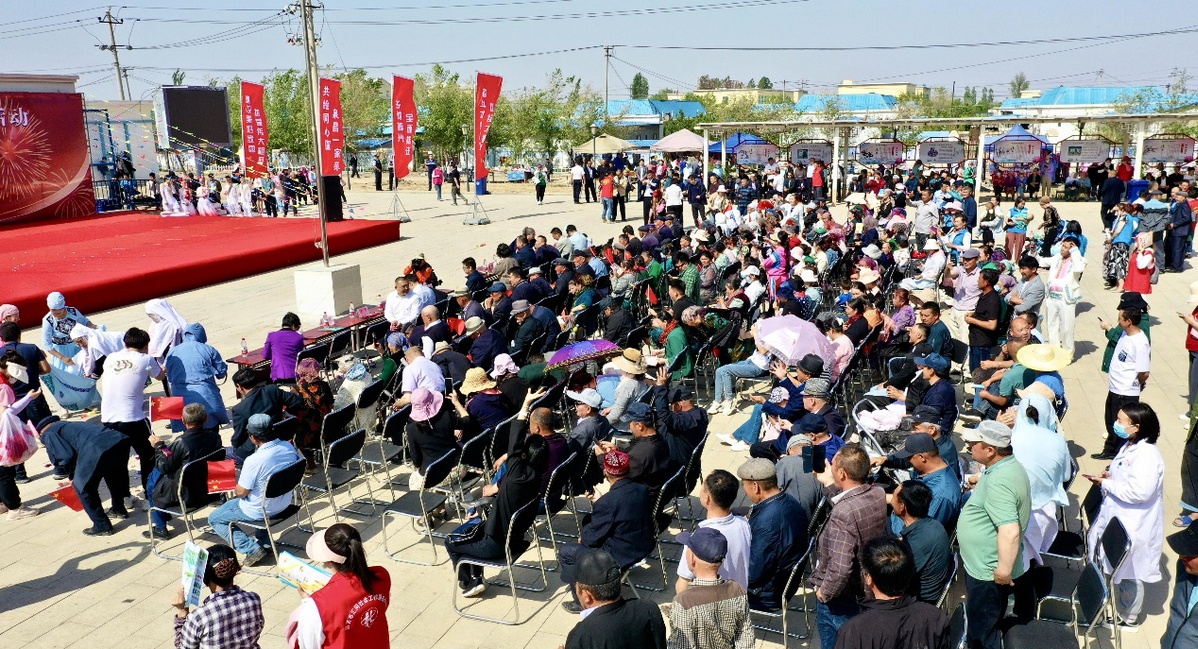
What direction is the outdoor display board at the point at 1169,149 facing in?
toward the camera

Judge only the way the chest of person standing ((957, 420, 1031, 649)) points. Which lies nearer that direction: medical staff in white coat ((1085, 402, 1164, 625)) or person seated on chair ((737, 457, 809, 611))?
the person seated on chair

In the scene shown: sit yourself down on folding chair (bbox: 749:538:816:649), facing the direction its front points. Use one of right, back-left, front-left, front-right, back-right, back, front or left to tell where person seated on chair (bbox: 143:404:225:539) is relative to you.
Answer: front

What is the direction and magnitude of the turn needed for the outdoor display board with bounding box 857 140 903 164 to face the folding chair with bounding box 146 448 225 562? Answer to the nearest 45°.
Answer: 0° — it already faces it

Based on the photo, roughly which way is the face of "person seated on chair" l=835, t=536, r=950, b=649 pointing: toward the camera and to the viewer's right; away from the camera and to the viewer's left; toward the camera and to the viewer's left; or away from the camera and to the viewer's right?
away from the camera and to the viewer's left

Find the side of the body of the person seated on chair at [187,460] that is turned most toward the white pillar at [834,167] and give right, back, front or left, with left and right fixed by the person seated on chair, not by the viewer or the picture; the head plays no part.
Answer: right

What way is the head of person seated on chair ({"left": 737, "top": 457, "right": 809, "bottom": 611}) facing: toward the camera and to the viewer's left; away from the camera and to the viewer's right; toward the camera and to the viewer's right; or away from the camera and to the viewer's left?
away from the camera and to the viewer's left

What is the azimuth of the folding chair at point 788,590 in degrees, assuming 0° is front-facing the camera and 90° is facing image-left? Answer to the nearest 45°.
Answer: approximately 90°

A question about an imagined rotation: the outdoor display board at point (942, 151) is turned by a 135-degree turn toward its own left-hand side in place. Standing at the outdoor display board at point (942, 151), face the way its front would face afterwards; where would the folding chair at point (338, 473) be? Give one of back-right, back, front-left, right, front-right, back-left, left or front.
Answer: back-right

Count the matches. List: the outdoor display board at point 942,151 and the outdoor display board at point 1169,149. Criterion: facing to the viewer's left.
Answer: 0

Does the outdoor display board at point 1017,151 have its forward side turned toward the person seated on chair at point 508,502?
yes

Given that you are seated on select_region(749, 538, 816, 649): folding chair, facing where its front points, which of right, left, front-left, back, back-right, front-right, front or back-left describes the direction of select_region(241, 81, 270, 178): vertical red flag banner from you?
front-right

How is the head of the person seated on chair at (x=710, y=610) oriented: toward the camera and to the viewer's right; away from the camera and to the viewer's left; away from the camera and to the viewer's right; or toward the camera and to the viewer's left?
away from the camera and to the viewer's left

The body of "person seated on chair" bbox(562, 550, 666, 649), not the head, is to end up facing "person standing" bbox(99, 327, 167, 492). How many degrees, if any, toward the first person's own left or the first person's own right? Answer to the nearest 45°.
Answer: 0° — they already face them

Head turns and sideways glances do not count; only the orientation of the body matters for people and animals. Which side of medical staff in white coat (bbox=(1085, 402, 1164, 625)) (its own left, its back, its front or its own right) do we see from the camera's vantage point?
left

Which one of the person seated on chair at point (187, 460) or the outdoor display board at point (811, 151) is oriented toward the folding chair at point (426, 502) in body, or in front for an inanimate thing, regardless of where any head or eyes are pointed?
the outdoor display board

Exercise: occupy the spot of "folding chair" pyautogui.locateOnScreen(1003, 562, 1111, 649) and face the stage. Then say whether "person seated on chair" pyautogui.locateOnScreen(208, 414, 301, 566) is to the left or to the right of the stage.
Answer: left

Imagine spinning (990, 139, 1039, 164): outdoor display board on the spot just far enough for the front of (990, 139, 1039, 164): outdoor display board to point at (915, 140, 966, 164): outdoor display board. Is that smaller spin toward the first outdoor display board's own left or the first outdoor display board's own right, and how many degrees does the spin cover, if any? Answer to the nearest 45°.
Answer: approximately 90° to the first outdoor display board's own right

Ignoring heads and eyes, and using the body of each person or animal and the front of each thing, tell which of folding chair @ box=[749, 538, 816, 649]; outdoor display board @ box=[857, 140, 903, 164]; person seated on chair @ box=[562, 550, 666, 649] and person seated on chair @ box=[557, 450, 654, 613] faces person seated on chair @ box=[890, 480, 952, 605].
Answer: the outdoor display board

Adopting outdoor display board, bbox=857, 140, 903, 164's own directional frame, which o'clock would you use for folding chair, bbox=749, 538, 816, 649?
The folding chair is roughly at 12 o'clock from the outdoor display board.

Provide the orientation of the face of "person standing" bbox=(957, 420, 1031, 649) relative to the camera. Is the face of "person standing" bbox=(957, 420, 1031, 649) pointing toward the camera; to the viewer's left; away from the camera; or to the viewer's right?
to the viewer's left

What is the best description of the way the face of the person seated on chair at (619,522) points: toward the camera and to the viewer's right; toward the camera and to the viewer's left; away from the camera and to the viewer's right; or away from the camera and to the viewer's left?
away from the camera and to the viewer's left

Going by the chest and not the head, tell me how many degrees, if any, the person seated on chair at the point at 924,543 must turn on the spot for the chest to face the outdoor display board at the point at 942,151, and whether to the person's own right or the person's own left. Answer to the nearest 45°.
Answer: approximately 45° to the person's own right

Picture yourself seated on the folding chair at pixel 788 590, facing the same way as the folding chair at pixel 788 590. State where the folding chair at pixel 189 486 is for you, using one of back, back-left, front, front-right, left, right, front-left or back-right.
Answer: front
